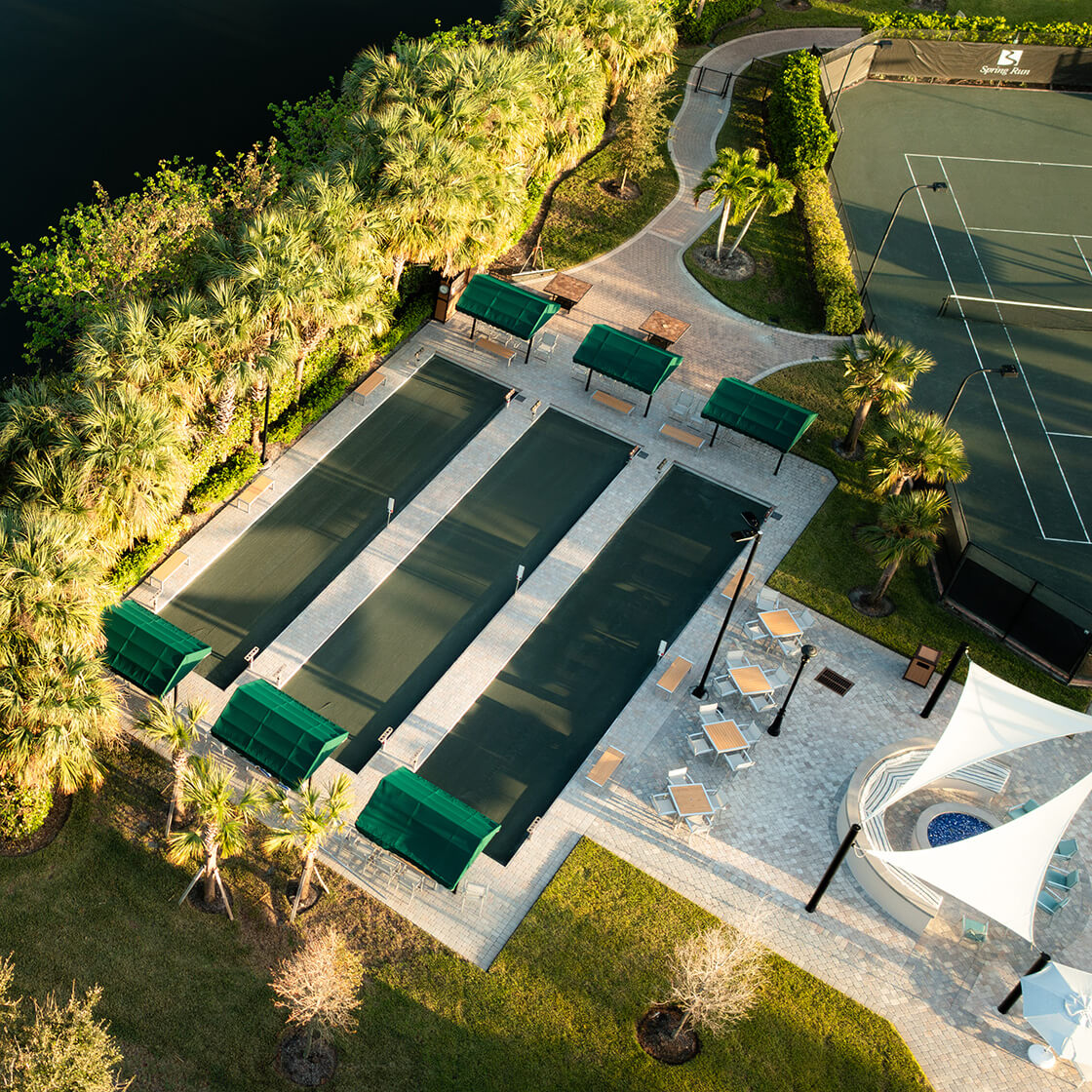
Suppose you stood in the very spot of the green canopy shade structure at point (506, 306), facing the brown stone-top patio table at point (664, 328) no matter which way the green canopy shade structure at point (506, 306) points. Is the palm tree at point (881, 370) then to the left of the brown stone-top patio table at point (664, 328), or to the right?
right

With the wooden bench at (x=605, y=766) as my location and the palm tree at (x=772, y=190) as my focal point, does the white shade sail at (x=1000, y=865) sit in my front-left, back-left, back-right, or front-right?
back-right

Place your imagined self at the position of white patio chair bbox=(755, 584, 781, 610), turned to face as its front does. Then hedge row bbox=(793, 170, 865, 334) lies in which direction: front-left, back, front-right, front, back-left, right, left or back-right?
back

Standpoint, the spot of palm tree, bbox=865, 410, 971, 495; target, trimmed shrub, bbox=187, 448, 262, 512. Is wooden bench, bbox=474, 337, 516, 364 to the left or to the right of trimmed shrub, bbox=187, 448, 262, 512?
right

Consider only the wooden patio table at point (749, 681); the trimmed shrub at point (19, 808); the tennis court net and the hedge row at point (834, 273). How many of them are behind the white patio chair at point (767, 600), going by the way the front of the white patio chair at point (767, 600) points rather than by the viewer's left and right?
2

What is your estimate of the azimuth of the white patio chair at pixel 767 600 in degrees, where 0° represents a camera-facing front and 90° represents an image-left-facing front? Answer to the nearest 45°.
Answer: approximately 0°

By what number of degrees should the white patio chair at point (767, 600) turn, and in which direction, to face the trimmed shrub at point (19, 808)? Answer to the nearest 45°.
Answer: approximately 45° to its right

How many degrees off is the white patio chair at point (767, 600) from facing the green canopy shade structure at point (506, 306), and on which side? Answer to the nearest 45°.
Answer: approximately 135° to its right

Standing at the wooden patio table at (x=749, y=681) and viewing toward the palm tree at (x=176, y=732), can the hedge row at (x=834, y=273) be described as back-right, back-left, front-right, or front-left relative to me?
back-right

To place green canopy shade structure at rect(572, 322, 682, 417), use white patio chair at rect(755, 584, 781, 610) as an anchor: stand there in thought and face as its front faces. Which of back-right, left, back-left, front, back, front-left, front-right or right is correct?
back-right
